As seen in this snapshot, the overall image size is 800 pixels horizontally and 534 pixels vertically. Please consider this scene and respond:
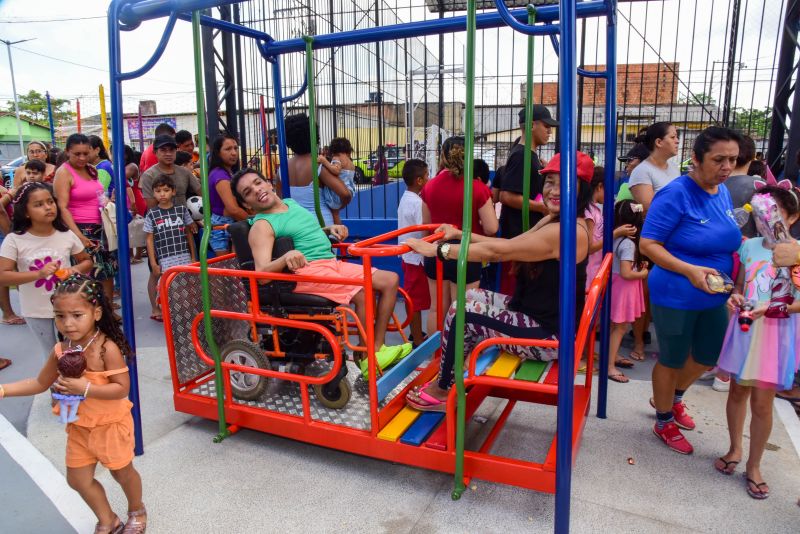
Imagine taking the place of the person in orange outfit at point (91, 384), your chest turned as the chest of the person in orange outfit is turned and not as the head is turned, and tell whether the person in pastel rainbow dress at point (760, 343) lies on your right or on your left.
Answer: on your left

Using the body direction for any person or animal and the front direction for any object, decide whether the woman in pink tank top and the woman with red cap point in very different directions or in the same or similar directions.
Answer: very different directions

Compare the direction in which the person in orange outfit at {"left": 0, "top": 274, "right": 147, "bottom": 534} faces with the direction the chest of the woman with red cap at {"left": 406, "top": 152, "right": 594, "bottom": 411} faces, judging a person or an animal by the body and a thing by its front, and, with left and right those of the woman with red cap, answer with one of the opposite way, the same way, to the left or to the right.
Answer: to the left

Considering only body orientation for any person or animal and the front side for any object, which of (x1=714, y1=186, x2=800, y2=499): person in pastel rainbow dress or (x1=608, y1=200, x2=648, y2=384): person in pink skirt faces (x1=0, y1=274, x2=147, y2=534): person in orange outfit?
(x1=714, y1=186, x2=800, y2=499): person in pastel rainbow dress

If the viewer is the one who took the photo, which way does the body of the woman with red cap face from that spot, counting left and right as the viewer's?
facing to the left of the viewer

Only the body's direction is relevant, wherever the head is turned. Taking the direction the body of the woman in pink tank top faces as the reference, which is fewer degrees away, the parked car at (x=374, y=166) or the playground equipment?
the playground equipment

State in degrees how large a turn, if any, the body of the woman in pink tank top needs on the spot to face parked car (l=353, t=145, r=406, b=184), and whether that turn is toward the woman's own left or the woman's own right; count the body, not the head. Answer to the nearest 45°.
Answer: approximately 90° to the woman's own left
